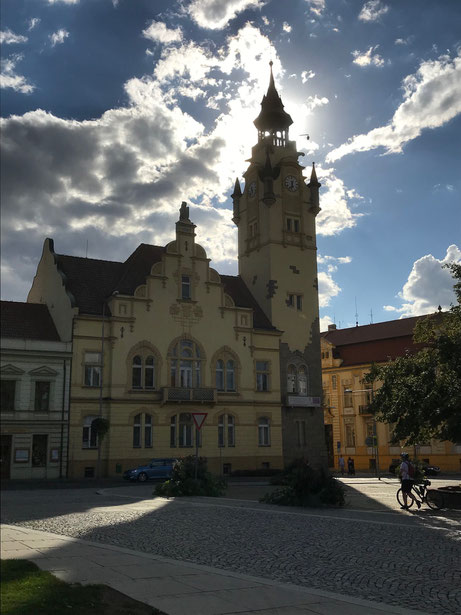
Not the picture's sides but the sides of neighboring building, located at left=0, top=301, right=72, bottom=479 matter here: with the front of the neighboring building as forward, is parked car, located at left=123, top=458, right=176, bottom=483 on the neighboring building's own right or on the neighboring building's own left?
on the neighboring building's own left

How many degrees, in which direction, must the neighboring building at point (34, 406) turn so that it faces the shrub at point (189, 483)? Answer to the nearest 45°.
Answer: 0° — it already faces it
